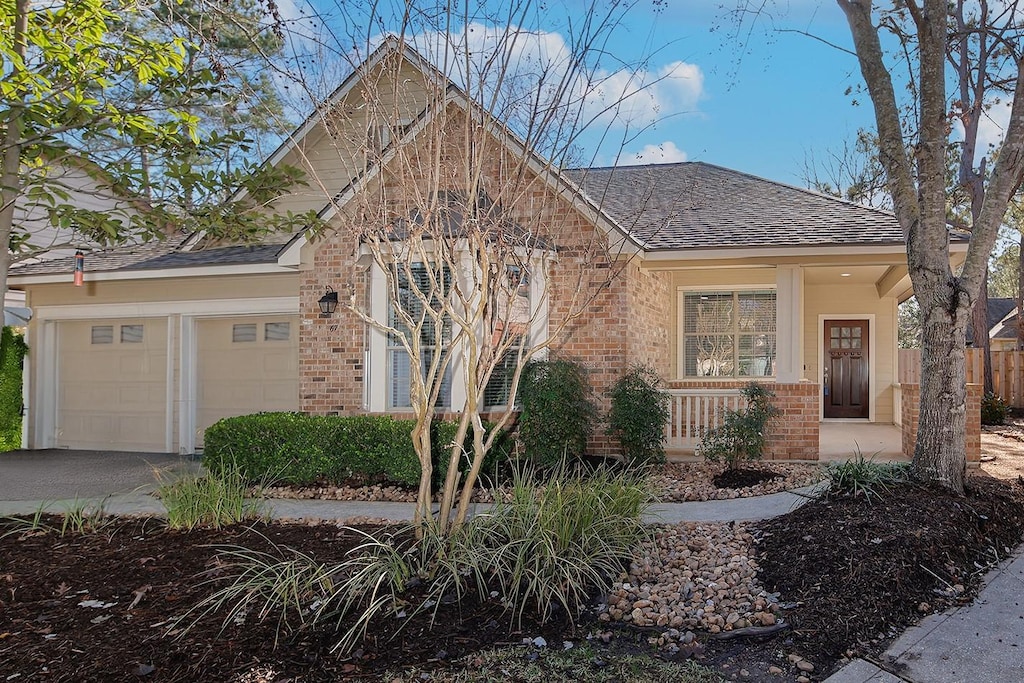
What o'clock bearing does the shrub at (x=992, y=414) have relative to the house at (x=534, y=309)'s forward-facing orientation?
The shrub is roughly at 8 o'clock from the house.

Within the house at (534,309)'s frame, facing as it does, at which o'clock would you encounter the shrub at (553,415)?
The shrub is roughly at 12 o'clock from the house.

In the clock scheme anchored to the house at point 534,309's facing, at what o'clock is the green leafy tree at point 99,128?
The green leafy tree is roughly at 1 o'clock from the house.

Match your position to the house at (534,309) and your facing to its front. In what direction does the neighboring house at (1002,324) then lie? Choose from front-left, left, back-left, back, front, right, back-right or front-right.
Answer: back-left

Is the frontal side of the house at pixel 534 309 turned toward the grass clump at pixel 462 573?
yes

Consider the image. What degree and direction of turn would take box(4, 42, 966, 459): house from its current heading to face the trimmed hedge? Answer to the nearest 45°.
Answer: approximately 45° to its right

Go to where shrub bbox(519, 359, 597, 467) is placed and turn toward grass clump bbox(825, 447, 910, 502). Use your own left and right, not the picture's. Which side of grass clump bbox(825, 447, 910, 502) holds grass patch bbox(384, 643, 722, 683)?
right

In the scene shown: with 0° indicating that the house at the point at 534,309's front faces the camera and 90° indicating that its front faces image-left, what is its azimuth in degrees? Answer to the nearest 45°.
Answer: approximately 0°
